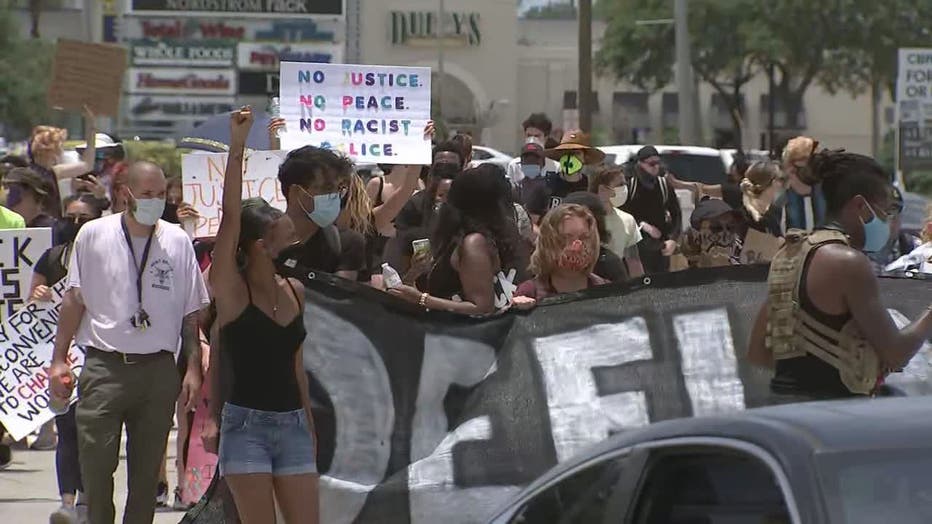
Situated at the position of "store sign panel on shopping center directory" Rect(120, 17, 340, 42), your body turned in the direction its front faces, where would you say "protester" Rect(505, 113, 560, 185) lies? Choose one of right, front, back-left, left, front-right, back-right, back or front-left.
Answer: front

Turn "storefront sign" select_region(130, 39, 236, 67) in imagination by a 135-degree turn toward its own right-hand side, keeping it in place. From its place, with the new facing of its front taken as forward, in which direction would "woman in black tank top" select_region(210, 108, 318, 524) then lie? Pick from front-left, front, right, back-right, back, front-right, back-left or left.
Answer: back-left

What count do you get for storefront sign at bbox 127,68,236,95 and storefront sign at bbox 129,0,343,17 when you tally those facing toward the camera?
2

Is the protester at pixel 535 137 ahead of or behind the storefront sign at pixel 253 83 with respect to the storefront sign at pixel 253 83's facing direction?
ahead

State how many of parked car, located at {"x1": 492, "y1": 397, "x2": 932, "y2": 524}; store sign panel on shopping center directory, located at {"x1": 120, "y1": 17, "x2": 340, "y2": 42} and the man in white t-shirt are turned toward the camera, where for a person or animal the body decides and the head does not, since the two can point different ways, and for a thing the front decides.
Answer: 2

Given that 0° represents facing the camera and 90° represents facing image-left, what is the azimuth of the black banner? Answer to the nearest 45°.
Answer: approximately 0°

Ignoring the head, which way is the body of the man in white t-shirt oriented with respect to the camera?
toward the camera

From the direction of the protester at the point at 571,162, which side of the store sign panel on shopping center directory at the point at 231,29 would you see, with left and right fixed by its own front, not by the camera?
front

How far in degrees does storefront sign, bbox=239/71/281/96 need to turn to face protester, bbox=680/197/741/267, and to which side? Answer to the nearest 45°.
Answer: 0° — it already faces them

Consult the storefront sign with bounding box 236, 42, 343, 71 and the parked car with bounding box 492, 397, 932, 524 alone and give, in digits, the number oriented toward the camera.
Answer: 1

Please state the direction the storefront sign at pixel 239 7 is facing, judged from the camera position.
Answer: facing the viewer

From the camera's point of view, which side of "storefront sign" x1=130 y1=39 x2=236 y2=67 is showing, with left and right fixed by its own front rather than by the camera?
front

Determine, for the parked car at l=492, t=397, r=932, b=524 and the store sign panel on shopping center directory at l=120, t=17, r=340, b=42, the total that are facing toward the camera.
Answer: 1

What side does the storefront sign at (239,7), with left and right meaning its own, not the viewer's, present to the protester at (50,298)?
front

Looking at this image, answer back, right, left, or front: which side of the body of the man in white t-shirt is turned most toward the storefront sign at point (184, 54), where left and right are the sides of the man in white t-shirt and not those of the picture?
back

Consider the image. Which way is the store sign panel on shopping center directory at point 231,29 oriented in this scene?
toward the camera

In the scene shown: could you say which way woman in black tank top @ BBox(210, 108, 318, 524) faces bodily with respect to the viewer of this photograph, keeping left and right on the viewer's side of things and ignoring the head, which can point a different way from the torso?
facing the viewer and to the right of the viewer
